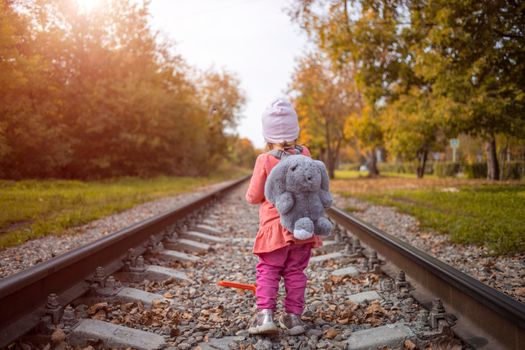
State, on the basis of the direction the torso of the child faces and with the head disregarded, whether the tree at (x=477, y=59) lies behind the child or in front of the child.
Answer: in front

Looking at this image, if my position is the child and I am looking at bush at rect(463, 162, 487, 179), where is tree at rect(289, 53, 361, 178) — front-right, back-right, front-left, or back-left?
front-left

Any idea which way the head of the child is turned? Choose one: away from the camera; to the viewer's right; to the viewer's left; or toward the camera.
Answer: away from the camera

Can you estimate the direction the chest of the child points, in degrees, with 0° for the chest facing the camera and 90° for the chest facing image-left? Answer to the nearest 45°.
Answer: approximately 180°

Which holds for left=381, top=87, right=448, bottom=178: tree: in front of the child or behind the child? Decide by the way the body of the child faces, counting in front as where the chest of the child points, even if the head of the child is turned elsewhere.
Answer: in front

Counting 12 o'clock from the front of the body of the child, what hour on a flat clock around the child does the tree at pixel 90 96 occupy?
The tree is roughly at 11 o'clock from the child.

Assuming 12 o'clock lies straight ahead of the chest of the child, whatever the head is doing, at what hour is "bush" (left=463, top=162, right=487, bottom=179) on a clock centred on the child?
The bush is roughly at 1 o'clock from the child.

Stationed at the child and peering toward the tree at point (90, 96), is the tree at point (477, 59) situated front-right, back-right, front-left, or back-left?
front-right

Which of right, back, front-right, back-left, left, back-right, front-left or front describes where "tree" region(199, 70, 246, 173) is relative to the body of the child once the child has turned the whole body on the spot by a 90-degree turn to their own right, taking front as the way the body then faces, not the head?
left

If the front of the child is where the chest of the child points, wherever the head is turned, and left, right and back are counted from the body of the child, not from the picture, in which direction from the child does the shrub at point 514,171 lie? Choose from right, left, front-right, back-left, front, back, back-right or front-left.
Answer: front-right

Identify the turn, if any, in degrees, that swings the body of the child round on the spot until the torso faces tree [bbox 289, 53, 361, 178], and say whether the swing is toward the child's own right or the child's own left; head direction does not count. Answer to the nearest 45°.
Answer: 0° — they already face it
